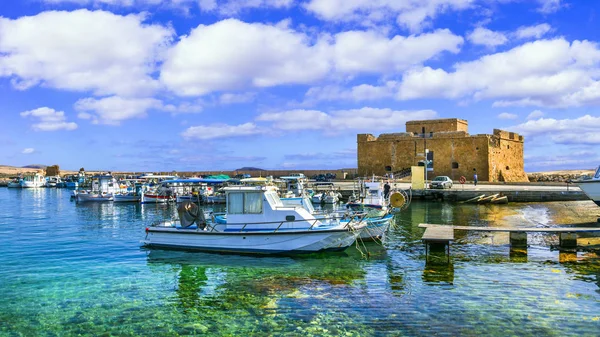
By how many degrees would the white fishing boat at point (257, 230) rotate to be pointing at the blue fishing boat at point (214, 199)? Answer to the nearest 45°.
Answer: approximately 90° to its left

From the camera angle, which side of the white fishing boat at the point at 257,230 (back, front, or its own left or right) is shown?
right

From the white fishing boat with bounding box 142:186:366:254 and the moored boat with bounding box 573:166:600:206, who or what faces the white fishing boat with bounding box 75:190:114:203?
the moored boat

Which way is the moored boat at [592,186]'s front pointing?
to the viewer's left

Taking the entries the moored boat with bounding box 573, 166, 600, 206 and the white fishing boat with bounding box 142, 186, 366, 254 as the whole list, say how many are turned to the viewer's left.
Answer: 1

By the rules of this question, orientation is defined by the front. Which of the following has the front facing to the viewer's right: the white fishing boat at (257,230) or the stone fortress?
the white fishing boat
